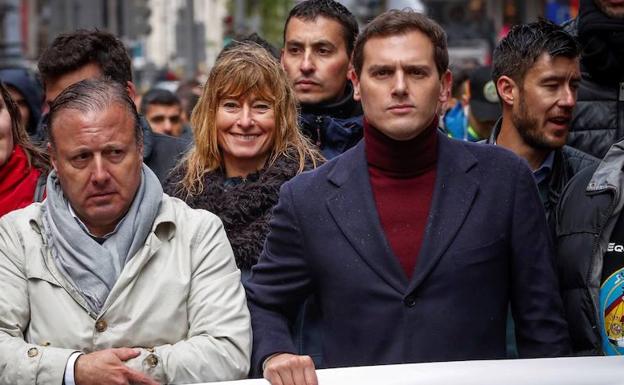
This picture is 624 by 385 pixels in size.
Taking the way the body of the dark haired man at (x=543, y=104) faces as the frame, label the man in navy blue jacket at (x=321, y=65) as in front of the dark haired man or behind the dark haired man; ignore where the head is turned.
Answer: behind

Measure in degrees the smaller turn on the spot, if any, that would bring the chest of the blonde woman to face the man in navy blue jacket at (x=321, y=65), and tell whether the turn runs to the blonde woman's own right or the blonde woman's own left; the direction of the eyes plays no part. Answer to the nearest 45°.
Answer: approximately 135° to the blonde woman's own left

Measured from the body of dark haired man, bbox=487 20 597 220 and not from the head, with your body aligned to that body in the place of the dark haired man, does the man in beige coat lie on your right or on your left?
on your right

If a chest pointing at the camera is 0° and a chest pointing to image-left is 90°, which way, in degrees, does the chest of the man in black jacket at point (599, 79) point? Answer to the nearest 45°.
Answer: approximately 0°

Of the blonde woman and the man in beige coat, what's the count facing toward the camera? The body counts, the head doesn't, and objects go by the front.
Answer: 2

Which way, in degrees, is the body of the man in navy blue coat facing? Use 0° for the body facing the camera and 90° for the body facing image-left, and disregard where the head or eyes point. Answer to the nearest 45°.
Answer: approximately 0°

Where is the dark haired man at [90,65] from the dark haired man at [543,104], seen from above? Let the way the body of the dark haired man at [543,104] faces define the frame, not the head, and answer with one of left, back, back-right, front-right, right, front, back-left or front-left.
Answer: back-right
